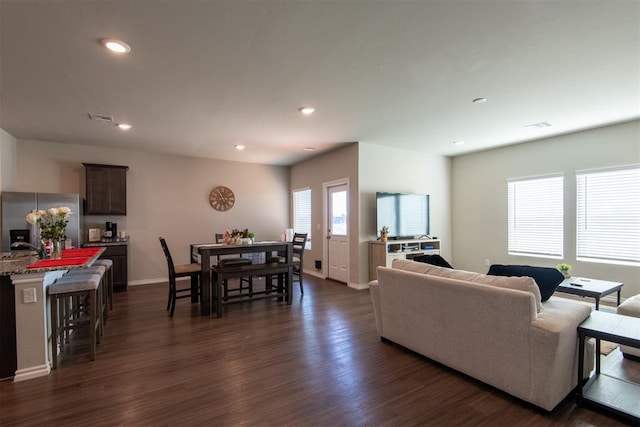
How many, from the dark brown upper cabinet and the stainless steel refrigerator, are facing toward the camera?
2

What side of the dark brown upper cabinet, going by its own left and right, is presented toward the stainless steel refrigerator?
right

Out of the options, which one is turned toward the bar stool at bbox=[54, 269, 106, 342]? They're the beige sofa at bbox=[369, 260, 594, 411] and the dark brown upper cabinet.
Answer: the dark brown upper cabinet

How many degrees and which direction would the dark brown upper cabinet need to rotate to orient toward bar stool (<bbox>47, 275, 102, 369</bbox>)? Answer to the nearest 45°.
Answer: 0° — it already faces it

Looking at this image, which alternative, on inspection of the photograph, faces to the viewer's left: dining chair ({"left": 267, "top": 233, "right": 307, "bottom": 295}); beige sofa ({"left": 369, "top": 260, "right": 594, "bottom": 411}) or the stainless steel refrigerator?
the dining chair

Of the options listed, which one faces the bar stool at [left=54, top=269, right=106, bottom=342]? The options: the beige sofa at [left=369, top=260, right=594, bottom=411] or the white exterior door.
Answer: the white exterior door

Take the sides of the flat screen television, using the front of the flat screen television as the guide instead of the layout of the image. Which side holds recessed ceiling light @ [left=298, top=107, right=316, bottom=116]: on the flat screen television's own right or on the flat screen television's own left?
on the flat screen television's own right

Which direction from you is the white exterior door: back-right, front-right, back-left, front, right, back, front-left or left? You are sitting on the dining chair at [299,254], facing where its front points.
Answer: back-right

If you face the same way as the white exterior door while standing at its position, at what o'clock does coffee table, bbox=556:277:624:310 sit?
The coffee table is roughly at 9 o'clock from the white exterior door.
